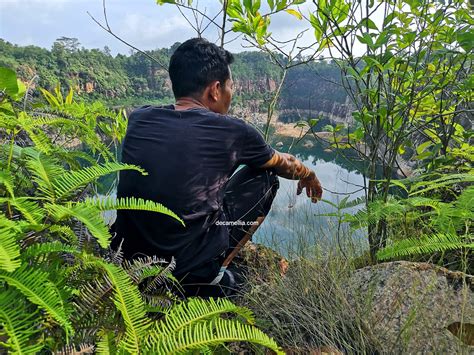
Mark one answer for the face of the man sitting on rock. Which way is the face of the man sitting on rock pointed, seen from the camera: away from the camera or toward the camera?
away from the camera

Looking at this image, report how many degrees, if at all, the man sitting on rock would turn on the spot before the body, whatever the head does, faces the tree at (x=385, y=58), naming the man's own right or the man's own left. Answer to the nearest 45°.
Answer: approximately 45° to the man's own right

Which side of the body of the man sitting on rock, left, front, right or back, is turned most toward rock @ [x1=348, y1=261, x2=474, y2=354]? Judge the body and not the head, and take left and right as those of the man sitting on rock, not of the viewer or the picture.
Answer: right

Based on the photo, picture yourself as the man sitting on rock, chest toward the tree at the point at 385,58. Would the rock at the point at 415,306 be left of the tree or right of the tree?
right

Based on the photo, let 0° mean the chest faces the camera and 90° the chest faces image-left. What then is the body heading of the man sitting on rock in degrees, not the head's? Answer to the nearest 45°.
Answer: approximately 225°

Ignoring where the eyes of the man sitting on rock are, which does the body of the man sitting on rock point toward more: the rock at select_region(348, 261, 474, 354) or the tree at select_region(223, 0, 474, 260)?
the tree
